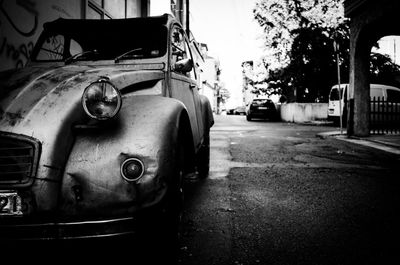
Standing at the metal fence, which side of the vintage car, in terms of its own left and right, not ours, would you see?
back

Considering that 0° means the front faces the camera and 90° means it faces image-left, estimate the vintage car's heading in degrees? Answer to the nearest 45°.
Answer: approximately 45°

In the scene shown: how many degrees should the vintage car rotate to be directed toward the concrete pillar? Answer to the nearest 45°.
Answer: approximately 180°
